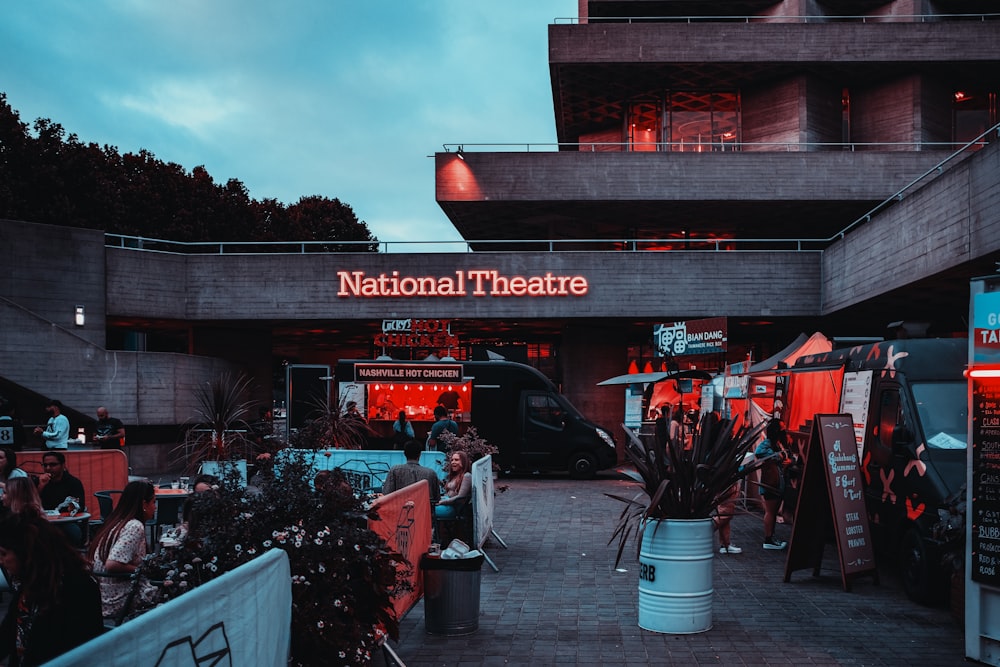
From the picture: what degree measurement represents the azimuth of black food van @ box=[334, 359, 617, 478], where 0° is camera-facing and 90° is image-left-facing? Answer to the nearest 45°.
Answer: approximately 270°

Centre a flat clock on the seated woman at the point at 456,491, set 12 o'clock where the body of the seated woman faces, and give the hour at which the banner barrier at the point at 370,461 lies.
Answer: The banner barrier is roughly at 2 o'clock from the seated woman.

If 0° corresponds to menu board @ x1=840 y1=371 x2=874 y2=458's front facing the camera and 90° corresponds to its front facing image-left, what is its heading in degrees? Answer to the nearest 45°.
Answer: approximately 45°

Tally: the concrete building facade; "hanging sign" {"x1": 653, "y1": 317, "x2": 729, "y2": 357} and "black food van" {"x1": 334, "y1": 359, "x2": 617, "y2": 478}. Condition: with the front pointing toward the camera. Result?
2

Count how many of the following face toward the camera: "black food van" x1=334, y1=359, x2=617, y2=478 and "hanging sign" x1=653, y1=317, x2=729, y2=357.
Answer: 1

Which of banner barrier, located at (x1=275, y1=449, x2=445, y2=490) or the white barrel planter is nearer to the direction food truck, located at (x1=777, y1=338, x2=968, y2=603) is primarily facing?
the white barrel planter

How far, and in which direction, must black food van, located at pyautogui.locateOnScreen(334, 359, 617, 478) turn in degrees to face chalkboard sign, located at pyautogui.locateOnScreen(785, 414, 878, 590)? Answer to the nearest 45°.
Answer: approximately 90° to its right

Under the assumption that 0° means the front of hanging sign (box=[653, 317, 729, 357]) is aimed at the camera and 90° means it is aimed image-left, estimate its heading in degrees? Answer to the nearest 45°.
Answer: approximately 0°
